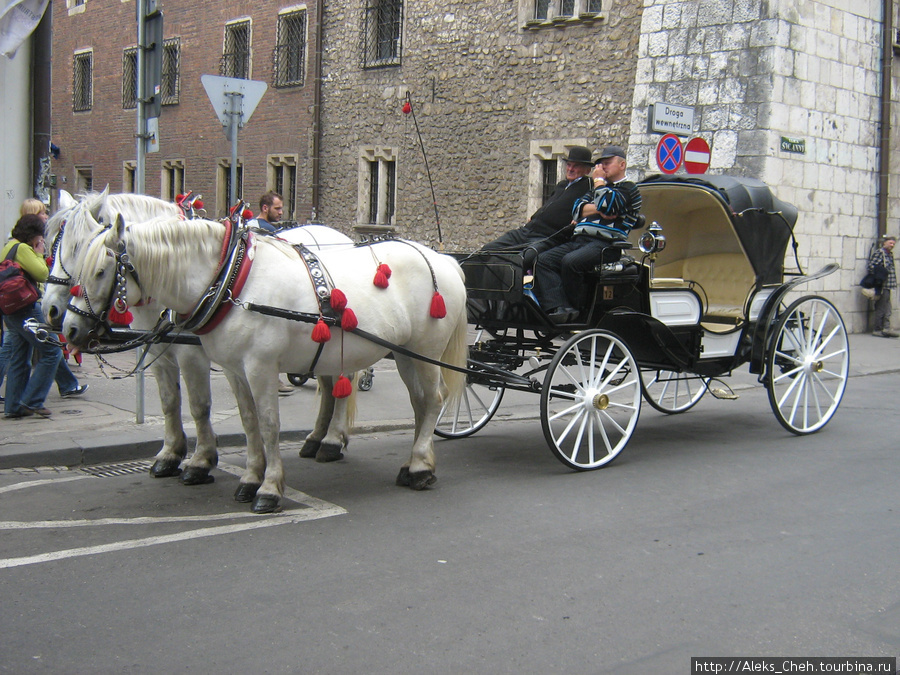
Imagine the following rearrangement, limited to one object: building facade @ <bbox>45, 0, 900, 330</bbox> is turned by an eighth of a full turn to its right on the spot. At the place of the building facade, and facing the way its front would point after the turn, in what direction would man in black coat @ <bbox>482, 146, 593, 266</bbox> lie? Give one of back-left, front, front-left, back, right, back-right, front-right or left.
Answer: left

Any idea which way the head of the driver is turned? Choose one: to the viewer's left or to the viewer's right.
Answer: to the viewer's left

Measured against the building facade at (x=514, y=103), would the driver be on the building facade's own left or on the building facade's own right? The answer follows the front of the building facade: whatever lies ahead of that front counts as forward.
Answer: on the building facade's own left

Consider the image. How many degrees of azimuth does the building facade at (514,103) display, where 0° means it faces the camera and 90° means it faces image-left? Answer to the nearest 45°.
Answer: approximately 45°

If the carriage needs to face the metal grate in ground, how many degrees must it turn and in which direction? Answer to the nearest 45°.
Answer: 0° — it already faces it

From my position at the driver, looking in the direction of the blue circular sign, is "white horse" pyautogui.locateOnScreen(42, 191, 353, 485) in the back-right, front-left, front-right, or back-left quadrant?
back-left

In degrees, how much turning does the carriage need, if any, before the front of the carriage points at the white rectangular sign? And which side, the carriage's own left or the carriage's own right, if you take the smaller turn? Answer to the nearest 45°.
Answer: approximately 135° to the carriage's own right

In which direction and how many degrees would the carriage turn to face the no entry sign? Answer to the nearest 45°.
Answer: approximately 135° to its right

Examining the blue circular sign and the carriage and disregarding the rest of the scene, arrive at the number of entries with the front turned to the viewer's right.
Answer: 0

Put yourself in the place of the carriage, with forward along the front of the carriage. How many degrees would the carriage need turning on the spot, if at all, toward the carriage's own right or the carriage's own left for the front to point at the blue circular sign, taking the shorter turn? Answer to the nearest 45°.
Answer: approximately 135° to the carriage's own right
